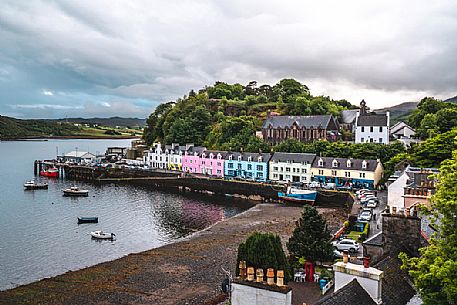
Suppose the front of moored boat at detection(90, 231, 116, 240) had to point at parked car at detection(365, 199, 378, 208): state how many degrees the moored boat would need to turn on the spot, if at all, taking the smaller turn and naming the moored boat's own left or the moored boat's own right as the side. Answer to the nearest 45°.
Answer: approximately 180°

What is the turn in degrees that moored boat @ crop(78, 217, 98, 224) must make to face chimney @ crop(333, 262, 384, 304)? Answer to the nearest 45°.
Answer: approximately 90° to its left

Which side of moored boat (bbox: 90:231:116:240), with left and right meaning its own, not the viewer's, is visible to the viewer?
left

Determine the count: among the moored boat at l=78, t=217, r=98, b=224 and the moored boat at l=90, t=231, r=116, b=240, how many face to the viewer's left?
2

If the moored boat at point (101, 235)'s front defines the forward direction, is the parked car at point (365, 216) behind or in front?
behind

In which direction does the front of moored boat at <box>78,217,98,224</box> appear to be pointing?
to the viewer's left

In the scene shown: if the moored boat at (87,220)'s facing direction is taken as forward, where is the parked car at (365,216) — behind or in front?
behind

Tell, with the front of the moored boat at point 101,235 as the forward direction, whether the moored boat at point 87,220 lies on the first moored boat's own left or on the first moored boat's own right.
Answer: on the first moored boat's own right

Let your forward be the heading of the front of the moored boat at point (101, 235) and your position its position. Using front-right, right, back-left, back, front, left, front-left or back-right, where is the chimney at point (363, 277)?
left

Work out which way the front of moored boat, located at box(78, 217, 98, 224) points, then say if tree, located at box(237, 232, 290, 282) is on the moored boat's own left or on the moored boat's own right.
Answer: on the moored boat's own left
